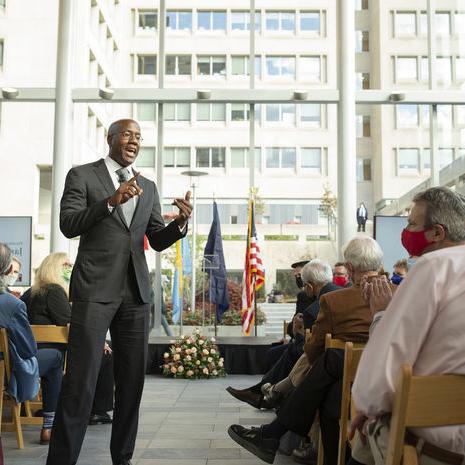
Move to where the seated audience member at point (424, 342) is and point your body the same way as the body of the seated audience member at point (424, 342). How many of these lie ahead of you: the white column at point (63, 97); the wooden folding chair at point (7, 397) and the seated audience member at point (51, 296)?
3

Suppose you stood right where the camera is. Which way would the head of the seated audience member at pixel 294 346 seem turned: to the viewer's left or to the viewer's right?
to the viewer's left

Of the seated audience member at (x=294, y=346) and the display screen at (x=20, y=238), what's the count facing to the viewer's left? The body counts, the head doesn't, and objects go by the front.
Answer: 1

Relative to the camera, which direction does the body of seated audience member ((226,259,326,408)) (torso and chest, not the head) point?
to the viewer's left

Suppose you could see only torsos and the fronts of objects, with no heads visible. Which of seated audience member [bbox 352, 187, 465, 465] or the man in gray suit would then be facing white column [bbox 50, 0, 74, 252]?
the seated audience member

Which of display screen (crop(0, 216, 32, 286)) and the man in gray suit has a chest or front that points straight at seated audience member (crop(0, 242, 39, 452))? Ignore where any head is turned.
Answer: the display screen

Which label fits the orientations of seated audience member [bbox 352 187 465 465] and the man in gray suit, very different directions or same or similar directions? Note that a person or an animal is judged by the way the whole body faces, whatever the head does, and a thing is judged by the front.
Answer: very different directions

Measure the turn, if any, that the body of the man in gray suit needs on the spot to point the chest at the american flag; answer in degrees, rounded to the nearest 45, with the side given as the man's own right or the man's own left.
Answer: approximately 135° to the man's own left

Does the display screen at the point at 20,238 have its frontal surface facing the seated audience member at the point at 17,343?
yes

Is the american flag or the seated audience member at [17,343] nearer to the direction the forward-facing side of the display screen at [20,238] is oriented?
the seated audience member
